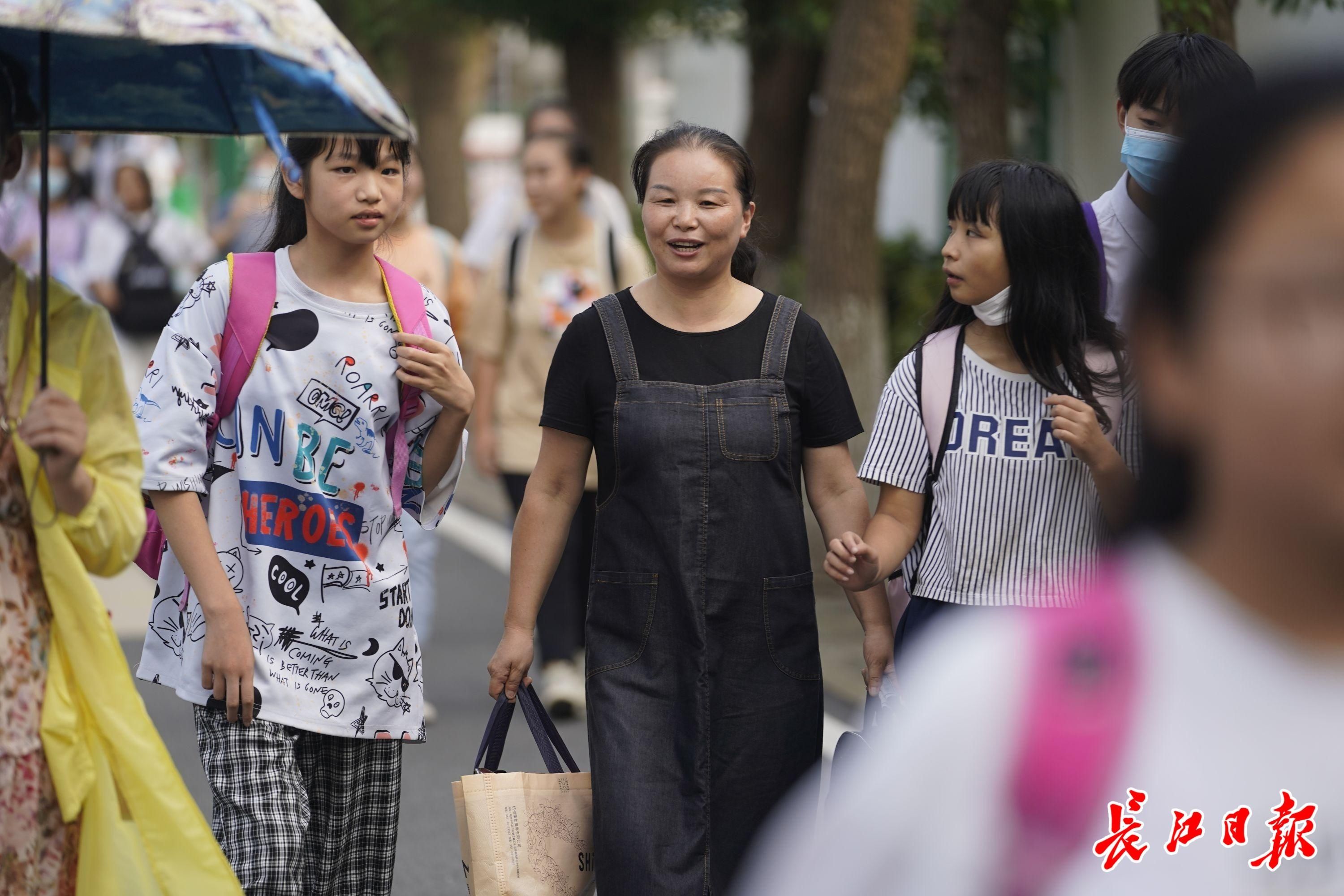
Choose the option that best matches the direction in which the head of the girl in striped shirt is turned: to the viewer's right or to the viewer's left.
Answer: to the viewer's left

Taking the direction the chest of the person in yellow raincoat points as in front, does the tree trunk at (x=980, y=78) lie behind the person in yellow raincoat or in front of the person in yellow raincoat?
behind

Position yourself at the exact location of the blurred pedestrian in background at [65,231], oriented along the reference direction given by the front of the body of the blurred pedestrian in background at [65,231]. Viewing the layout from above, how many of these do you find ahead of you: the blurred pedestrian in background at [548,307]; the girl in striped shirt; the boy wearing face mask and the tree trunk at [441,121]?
3

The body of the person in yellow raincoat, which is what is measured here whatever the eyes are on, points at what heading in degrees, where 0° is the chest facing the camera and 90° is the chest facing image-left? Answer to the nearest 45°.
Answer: approximately 0°

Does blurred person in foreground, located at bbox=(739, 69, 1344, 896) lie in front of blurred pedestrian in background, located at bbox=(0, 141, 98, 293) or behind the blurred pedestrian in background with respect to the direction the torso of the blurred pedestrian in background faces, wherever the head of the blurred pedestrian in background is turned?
in front

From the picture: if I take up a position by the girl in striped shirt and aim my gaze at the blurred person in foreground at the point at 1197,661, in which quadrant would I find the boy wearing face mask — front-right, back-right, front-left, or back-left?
back-left

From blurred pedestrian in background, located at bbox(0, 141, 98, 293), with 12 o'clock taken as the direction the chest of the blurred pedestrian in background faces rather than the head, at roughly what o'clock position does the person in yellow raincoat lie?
The person in yellow raincoat is roughly at 12 o'clock from the blurred pedestrian in background.

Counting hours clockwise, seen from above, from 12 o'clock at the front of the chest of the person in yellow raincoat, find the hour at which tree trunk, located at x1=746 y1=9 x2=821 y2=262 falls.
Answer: The tree trunk is roughly at 7 o'clock from the person in yellow raincoat.

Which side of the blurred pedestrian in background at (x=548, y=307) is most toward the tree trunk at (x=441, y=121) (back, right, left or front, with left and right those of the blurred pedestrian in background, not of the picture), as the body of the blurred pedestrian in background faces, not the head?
back
